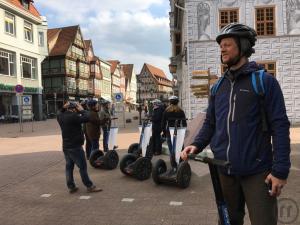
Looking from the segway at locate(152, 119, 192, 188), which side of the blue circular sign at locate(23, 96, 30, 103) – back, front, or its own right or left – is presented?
front

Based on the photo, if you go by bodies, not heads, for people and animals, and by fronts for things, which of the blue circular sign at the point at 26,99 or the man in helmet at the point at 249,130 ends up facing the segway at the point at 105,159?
the blue circular sign

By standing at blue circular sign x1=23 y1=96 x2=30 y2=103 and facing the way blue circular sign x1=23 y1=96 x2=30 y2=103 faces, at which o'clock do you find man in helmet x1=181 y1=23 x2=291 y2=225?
The man in helmet is roughly at 12 o'clock from the blue circular sign.

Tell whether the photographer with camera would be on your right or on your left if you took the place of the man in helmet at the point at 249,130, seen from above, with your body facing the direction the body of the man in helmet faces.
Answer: on your right

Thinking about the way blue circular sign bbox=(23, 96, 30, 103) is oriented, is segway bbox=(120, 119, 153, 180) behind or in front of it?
in front

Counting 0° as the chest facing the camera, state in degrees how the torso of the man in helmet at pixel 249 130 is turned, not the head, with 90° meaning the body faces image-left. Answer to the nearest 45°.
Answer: approximately 45°

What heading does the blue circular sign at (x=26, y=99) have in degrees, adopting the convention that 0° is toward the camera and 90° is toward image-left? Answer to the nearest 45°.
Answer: approximately 0°

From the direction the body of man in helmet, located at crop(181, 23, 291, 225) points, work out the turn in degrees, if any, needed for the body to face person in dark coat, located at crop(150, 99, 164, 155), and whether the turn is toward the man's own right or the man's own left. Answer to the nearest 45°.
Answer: approximately 135° to the man's own right

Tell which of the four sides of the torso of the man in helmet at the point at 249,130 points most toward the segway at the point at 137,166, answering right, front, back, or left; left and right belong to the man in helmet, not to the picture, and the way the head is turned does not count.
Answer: right

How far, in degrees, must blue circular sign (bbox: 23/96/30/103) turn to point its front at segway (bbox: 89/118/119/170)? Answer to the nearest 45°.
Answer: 0° — it already faces it
